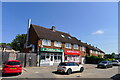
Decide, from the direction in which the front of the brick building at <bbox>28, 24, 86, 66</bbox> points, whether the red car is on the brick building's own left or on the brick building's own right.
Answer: on the brick building's own right

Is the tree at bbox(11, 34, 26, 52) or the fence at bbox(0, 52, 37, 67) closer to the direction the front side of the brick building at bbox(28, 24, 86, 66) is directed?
the fence

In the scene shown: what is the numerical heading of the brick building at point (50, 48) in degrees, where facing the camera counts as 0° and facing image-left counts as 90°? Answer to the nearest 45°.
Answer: approximately 315°
